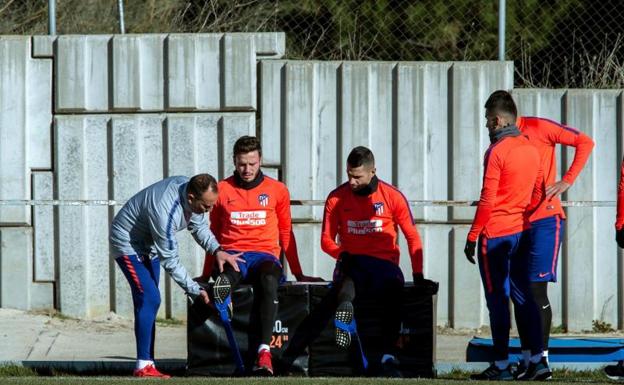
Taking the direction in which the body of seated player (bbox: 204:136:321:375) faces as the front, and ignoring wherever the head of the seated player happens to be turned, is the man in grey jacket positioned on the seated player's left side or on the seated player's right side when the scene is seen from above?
on the seated player's right side

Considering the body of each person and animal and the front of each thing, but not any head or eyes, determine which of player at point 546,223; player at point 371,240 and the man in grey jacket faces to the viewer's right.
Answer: the man in grey jacket

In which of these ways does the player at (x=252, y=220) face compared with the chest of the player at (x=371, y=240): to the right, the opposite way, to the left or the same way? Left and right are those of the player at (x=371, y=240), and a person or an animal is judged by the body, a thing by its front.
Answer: the same way

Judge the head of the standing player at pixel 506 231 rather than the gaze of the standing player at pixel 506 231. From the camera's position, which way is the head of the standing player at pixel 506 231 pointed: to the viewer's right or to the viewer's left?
to the viewer's left

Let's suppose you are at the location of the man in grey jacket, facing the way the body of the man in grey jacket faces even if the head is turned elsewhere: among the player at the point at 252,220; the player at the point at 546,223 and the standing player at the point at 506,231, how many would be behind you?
0

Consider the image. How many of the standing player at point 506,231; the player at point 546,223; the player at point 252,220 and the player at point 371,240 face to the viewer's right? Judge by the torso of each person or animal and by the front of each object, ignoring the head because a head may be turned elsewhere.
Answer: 0

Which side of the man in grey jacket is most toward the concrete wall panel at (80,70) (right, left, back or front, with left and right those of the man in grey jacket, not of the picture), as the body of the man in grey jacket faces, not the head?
left

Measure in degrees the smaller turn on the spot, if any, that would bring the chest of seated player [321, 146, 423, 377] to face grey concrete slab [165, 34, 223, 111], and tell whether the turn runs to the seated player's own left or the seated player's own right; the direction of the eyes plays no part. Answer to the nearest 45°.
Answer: approximately 135° to the seated player's own right

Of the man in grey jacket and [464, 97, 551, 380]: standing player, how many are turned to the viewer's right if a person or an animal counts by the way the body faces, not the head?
1

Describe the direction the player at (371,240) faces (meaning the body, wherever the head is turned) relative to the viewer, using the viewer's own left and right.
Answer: facing the viewer

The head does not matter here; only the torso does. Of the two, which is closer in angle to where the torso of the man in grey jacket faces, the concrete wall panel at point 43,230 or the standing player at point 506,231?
the standing player

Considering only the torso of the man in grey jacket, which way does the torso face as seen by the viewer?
to the viewer's right

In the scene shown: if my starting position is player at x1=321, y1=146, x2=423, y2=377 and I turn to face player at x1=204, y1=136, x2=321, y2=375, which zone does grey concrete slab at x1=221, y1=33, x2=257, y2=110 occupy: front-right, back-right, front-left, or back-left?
front-right

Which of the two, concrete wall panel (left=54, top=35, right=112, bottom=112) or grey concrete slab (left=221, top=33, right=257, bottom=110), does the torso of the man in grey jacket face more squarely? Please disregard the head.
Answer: the grey concrete slab

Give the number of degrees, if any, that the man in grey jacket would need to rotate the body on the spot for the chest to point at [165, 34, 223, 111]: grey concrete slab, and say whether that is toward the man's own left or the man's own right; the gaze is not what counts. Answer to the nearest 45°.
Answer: approximately 90° to the man's own left

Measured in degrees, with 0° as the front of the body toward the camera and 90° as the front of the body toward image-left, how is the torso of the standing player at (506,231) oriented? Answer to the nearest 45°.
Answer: approximately 135°

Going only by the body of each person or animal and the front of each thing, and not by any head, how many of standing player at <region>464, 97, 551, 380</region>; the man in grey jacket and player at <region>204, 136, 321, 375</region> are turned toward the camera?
1
